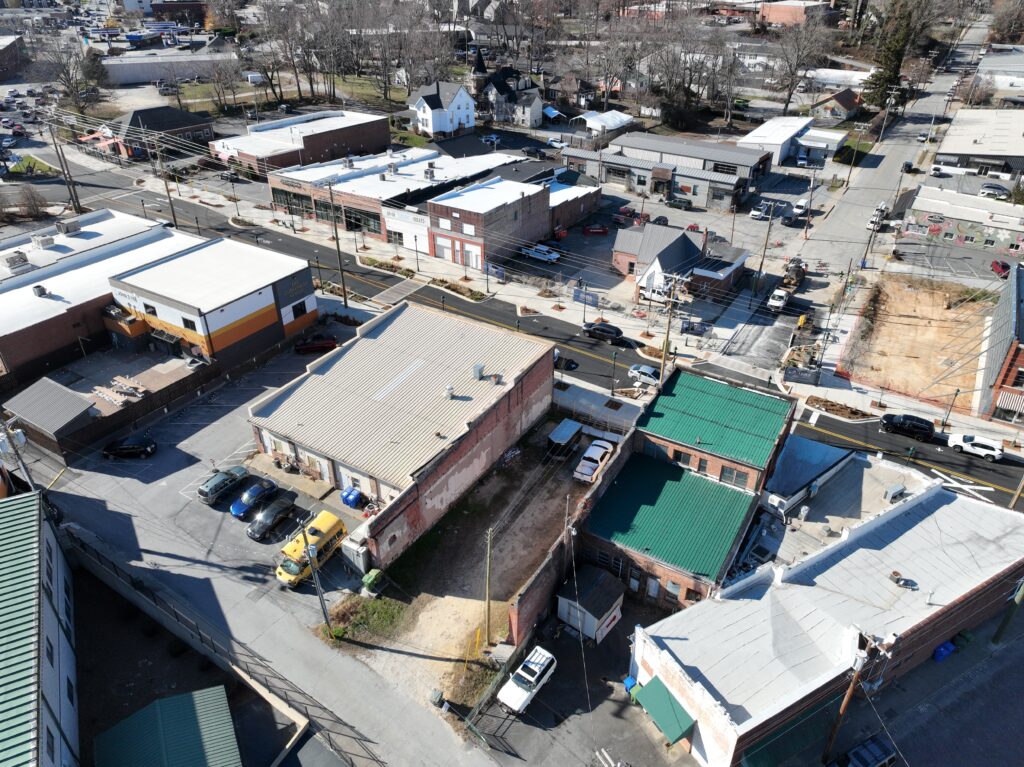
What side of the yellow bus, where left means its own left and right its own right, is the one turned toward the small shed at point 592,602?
left

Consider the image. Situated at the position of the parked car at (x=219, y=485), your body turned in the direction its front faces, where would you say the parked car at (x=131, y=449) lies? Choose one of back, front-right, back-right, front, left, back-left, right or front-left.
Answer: left

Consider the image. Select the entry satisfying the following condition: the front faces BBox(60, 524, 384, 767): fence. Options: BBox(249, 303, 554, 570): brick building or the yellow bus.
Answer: the yellow bus

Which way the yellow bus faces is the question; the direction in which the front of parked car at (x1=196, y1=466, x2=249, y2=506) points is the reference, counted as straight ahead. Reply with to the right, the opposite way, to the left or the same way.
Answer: the opposite way

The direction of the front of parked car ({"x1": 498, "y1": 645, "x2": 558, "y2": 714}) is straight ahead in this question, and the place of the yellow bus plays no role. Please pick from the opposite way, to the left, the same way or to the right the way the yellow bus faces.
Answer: the same way

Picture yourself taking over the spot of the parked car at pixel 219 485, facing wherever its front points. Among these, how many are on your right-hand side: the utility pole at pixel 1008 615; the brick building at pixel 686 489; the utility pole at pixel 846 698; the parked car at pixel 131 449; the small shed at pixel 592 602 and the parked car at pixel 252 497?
5

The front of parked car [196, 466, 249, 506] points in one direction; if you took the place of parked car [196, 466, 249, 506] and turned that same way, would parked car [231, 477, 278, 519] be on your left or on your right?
on your right

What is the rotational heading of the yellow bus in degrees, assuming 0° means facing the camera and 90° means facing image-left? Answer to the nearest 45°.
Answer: approximately 45°
